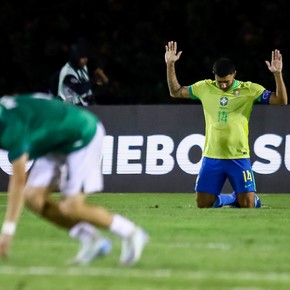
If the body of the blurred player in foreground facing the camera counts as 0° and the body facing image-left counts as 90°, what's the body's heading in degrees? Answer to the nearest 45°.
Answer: approximately 90°
